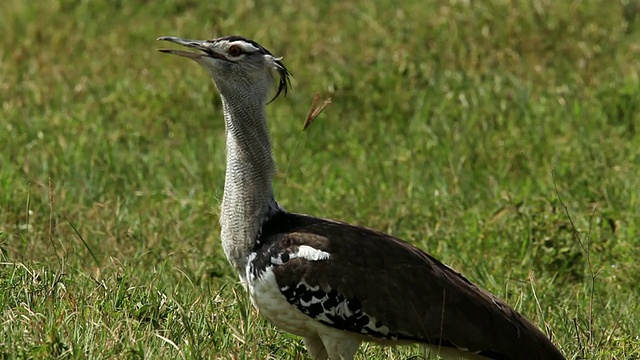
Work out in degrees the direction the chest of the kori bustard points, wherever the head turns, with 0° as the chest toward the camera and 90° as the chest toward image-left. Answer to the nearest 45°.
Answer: approximately 90°
